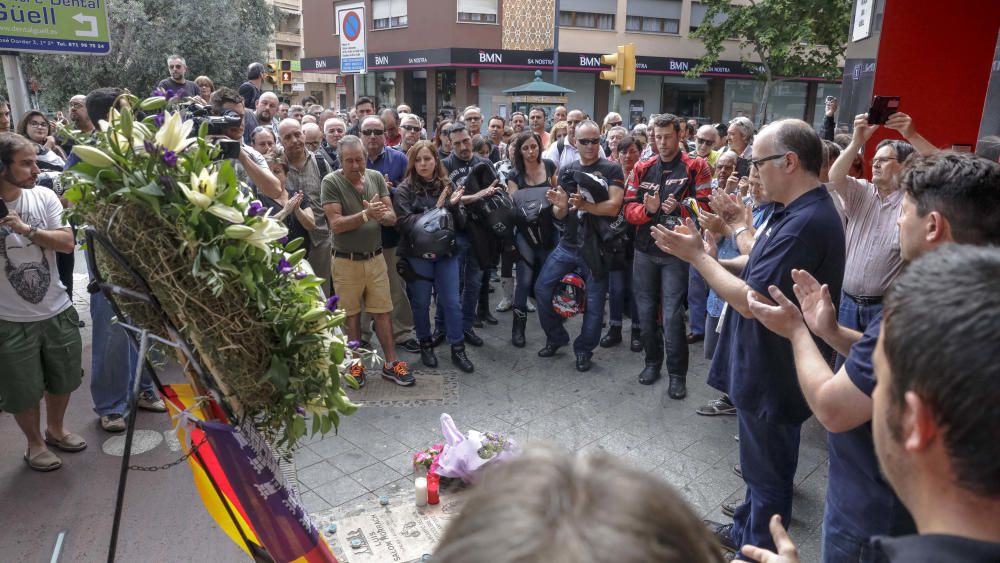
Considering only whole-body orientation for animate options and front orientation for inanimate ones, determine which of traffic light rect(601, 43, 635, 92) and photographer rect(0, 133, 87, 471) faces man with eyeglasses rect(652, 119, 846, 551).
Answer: the photographer

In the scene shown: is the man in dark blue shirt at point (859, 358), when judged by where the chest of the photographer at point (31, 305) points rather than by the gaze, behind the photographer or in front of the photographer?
in front

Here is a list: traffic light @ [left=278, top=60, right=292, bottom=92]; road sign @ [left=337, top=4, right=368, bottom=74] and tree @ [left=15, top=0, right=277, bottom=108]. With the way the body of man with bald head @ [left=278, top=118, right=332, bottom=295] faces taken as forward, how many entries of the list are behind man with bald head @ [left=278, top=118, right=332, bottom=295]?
3

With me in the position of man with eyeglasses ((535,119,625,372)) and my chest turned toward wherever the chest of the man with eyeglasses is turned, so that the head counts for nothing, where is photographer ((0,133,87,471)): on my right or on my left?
on my right

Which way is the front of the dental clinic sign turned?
toward the camera

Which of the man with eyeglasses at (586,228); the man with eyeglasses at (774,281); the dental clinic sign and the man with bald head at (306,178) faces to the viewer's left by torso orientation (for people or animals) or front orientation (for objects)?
the man with eyeglasses at (774,281)

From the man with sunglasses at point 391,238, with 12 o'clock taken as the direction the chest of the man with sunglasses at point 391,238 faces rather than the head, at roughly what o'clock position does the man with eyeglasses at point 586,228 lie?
the man with eyeglasses at point 586,228 is roughly at 10 o'clock from the man with sunglasses at point 391,238.

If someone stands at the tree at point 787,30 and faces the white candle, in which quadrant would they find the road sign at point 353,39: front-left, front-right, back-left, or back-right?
front-right

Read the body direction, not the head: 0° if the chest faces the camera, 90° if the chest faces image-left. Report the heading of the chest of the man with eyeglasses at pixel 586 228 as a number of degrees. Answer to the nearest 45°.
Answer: approximately 0°

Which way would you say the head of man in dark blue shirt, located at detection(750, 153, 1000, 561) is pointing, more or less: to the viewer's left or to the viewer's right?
to the viewer's left

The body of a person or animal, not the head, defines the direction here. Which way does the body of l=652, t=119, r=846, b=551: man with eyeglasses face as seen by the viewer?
to the viewer's left

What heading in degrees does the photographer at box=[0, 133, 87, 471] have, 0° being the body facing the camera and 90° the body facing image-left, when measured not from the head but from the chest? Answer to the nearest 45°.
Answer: approximately 315°

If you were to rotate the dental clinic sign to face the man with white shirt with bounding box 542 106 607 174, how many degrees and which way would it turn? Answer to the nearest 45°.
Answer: approximately 90° to its left

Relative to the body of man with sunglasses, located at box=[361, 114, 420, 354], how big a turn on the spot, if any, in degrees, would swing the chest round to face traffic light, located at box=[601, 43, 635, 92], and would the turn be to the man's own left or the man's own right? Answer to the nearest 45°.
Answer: approximately 135° to the man's own left

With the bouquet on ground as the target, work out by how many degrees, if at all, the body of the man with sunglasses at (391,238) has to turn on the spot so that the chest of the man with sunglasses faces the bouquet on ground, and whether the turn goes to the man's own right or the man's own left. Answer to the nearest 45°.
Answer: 0° — they already face it

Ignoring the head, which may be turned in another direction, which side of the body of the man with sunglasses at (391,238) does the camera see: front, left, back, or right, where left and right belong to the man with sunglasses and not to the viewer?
front

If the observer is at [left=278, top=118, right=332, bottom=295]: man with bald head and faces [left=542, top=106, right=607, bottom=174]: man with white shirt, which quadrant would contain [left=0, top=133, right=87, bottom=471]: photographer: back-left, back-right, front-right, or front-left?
back-right

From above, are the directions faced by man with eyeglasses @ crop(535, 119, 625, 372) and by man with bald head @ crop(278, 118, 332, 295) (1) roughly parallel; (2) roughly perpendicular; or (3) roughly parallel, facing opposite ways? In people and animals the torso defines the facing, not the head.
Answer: roughly parallel
